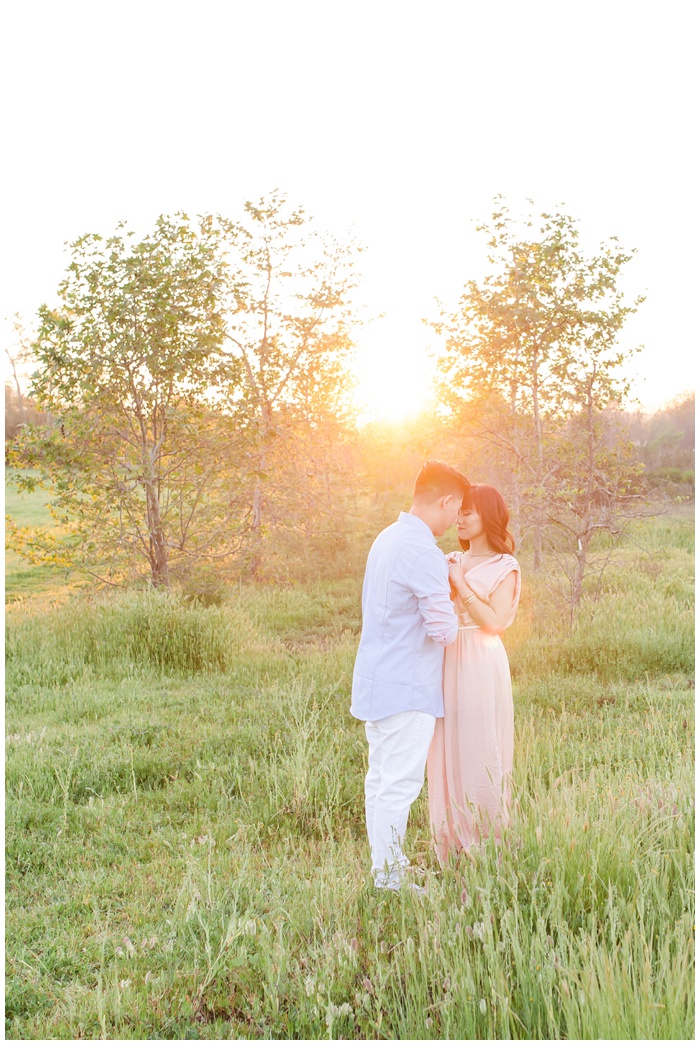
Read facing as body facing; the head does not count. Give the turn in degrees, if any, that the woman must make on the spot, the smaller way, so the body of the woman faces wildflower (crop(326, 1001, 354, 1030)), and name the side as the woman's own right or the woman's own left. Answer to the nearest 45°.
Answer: approximately 45° to the woman's own left

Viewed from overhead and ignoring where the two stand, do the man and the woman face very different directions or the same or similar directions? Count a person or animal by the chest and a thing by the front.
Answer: very different directions

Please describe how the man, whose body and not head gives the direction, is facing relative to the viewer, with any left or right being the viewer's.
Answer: facing away from the viewer and to the right of the viewer

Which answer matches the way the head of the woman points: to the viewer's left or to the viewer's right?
to the viewer's left

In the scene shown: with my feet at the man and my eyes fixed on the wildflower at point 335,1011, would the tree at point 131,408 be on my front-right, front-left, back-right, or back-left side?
back-right

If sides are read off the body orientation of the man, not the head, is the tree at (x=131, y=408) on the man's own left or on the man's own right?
on the man's own left

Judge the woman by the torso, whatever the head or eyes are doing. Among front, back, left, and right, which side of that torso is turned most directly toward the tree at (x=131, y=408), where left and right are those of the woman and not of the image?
right
